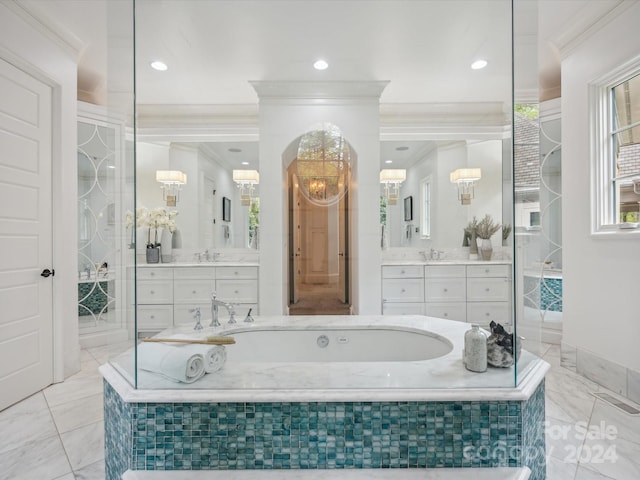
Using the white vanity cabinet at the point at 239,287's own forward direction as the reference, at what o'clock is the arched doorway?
The arched doorway is roughly at 9 o'clock from the white vanity cabinet.

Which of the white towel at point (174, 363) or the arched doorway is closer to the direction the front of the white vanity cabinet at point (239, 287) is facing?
the white towel

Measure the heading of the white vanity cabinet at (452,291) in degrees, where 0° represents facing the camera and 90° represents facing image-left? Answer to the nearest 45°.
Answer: approximately 0°

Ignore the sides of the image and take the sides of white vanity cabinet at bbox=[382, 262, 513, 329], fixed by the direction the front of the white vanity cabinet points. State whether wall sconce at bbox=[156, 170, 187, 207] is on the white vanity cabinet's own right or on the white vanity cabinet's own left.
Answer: on the white vanity cabinet's own right

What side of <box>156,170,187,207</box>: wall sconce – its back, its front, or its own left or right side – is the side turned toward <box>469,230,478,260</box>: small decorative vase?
left
